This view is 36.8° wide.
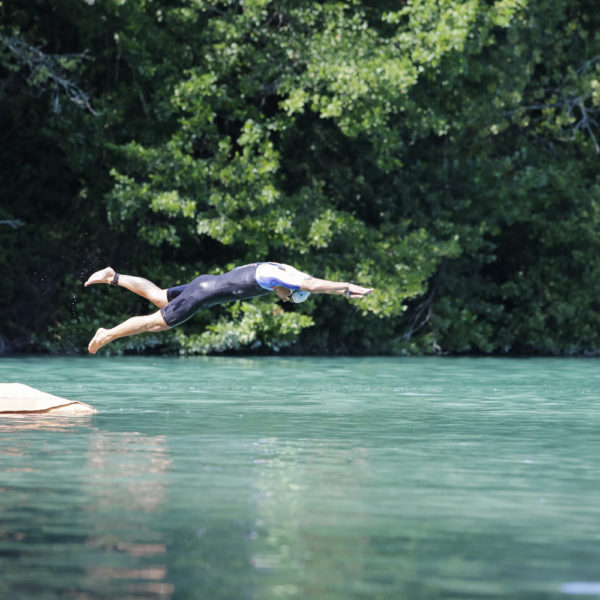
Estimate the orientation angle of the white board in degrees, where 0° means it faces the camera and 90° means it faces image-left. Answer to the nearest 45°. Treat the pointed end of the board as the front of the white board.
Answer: approximately 270°

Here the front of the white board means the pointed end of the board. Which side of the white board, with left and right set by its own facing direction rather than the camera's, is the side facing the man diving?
front
